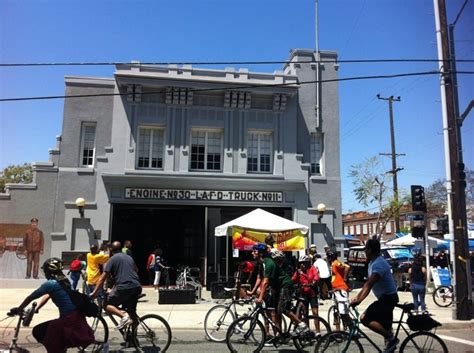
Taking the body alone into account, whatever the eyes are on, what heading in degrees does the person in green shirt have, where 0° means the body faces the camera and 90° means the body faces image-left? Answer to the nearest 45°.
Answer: approximately 90°

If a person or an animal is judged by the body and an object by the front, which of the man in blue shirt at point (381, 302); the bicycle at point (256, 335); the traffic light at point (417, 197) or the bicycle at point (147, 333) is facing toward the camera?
the traffic light

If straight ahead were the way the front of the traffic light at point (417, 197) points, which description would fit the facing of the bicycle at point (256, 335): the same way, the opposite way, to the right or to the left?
to the right

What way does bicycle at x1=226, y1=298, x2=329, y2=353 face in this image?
to the viewer's left

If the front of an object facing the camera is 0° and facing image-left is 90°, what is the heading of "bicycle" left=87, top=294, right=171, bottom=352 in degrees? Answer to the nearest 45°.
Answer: approximately 90°

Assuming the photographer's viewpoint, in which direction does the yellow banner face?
facing the viewer

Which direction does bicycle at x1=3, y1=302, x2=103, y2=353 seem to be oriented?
to the viewer's left

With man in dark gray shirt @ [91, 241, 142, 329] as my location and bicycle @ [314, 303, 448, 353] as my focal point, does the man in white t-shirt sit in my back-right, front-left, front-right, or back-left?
front-left

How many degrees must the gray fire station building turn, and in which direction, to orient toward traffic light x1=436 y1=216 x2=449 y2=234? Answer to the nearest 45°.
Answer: approximately 45° to its left

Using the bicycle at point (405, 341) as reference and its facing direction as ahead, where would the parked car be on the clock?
The parked car is roughly at 3 o'clock from the bicycle.

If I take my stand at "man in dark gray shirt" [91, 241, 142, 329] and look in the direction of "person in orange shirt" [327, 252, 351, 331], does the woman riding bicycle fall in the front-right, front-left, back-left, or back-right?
back-right

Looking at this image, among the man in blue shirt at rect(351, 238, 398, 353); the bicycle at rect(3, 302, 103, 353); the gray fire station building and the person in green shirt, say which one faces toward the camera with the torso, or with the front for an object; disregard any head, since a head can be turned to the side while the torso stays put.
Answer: the gray fire station building
